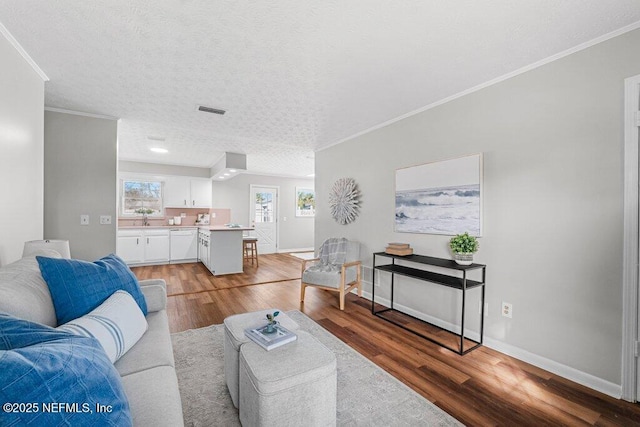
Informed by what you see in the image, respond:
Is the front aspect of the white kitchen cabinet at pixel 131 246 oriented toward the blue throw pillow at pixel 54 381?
yes

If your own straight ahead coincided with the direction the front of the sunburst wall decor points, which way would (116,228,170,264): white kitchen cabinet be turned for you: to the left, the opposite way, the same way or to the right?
to the left

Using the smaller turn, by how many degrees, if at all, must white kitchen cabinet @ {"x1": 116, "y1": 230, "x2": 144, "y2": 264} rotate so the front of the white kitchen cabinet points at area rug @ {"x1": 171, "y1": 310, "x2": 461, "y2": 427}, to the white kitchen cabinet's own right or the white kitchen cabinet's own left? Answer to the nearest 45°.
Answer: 0° — it already faces it

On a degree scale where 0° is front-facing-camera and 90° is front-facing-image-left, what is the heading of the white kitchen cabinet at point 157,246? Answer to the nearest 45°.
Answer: approximately 0°

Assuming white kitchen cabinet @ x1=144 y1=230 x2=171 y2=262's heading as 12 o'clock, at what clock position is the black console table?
The black console table is roughly at 11 o'clock from the white kitchen cabinet.

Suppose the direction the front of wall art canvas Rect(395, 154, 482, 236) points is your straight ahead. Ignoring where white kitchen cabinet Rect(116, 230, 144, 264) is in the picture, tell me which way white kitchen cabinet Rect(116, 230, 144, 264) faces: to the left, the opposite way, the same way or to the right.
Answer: to the left

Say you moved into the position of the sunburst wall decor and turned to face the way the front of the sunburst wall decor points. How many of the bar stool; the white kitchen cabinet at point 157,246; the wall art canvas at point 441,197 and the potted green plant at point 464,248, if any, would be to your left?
2

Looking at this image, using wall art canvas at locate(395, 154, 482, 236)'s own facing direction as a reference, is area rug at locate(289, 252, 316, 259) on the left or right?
on its right

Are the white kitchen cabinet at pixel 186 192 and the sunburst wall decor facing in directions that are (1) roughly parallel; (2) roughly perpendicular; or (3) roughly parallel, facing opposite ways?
roughly perpendicular
